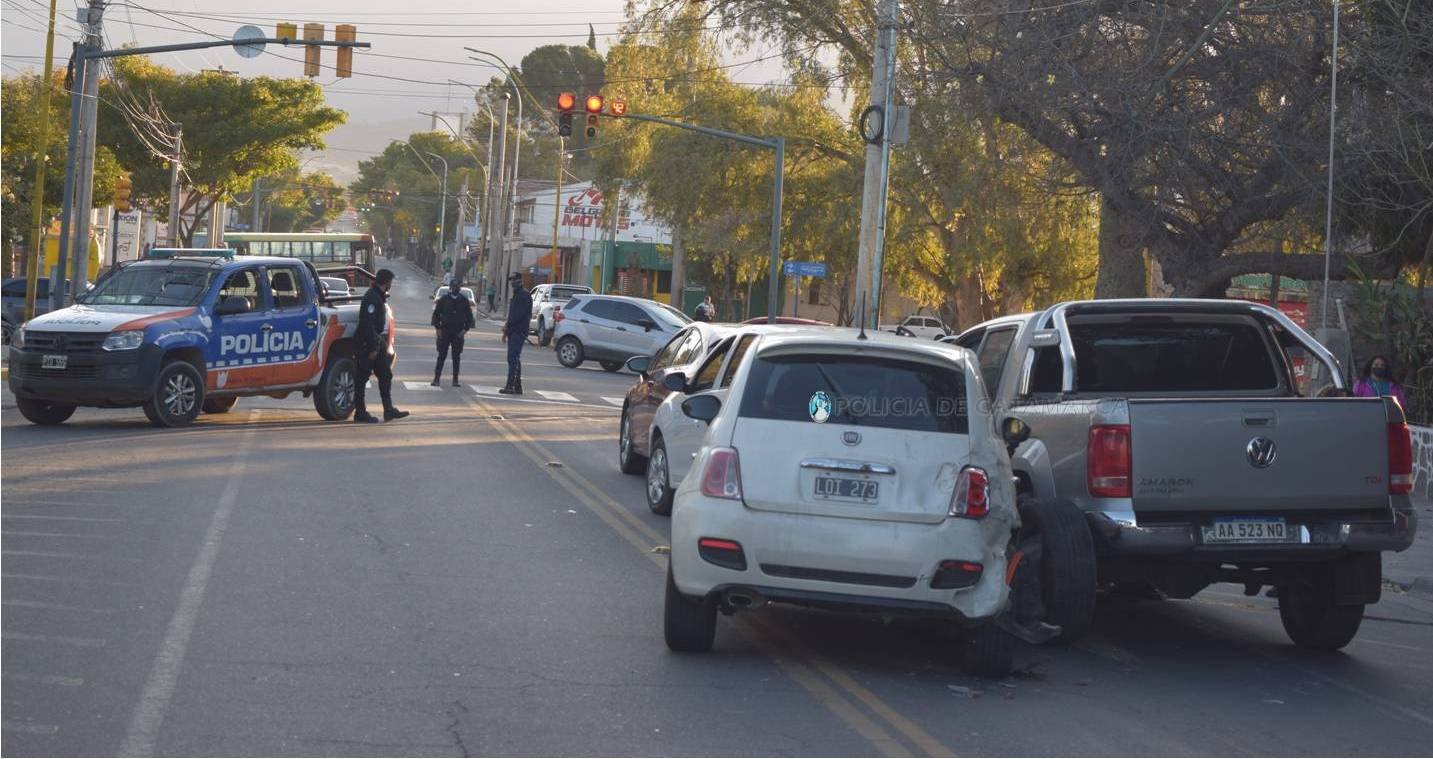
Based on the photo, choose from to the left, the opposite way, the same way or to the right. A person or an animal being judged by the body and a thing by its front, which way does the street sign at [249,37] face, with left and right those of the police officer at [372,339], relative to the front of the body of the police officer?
to the left

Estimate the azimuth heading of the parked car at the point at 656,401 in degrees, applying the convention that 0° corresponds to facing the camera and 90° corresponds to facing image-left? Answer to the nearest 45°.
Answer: approximately 135°

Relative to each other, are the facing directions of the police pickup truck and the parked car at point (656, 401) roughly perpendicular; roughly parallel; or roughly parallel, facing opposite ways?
roughly perpendicular

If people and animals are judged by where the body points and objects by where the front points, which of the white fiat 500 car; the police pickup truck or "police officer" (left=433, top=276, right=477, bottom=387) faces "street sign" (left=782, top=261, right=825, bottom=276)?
the white fiat 500 car

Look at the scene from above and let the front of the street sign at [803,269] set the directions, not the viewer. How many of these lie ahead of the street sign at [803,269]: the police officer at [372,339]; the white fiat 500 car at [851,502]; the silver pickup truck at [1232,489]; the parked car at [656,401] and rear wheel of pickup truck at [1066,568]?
5

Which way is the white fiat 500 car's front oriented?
away from the camera

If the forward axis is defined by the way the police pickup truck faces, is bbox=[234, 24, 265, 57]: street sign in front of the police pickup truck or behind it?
behind

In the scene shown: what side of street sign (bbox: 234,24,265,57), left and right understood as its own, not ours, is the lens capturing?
back

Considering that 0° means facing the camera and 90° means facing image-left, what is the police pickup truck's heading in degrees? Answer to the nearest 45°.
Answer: approximately 45°

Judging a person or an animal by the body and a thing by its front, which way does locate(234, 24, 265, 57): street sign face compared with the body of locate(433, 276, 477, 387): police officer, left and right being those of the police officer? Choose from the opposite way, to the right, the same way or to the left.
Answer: the opposite way

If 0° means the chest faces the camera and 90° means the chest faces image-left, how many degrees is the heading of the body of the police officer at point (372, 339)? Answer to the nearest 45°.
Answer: approximately 270°

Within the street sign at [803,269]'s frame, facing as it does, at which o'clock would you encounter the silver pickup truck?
The silver pickup truck is roughly at 12 o'clock from the street sign.
